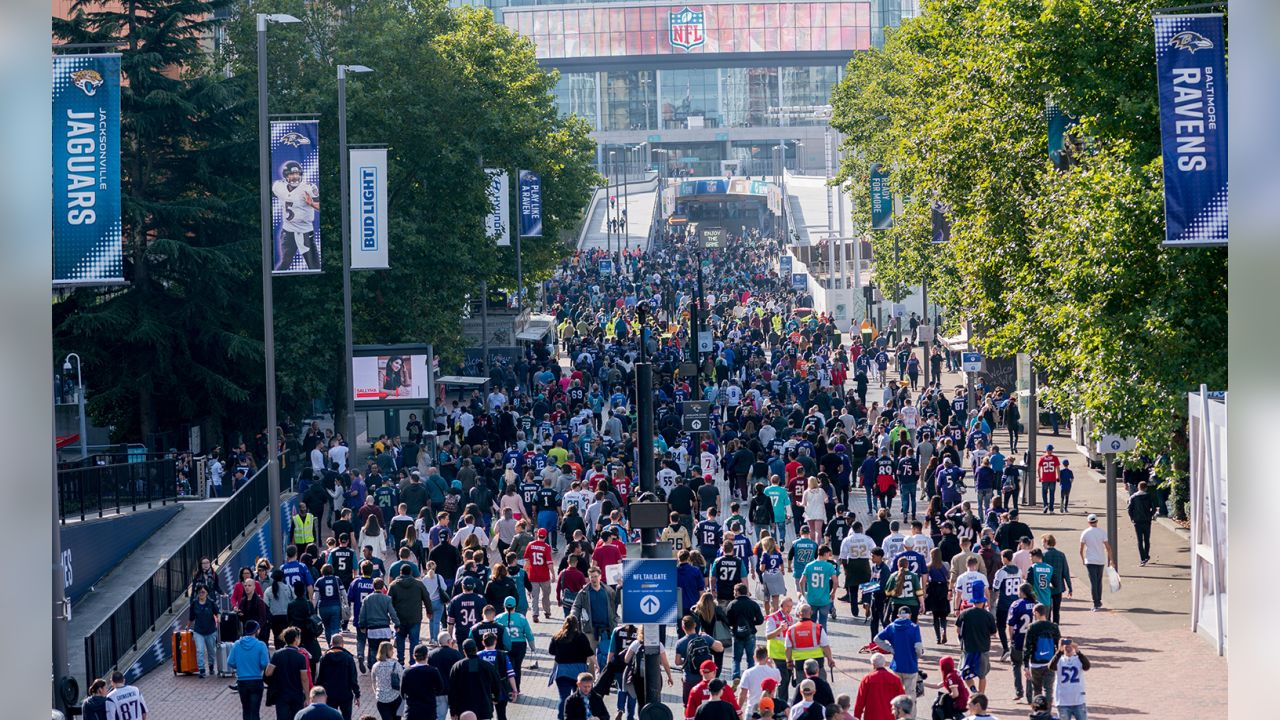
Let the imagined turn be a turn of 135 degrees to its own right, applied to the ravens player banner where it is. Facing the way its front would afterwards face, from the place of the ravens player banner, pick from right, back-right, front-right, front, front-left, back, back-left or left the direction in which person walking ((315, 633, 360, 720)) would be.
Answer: back-left

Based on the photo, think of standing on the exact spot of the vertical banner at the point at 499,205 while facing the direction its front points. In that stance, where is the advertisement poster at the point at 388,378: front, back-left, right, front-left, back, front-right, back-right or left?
front

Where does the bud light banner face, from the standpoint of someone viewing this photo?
facing the viewer

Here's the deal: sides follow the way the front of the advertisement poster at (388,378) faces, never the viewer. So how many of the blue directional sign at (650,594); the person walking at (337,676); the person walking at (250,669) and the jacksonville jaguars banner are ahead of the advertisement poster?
4

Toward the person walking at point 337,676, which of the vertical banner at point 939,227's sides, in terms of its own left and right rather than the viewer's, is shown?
front

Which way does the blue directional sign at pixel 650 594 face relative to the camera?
toward the camera

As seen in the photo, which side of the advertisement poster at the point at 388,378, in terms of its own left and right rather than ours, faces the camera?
front

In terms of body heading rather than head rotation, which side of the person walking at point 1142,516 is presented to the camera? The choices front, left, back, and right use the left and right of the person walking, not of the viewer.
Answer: back

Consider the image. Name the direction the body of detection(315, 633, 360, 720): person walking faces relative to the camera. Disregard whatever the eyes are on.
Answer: away from the camera

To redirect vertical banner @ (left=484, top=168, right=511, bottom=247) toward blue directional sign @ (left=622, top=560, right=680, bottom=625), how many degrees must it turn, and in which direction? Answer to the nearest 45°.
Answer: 0° — it already faces it

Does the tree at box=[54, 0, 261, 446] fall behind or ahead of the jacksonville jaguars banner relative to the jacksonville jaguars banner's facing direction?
behind

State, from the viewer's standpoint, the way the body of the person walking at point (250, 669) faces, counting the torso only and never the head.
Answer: away from the camera

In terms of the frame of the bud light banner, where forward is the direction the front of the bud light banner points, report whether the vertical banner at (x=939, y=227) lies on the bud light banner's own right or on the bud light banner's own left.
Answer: on the bud light banner's own left
